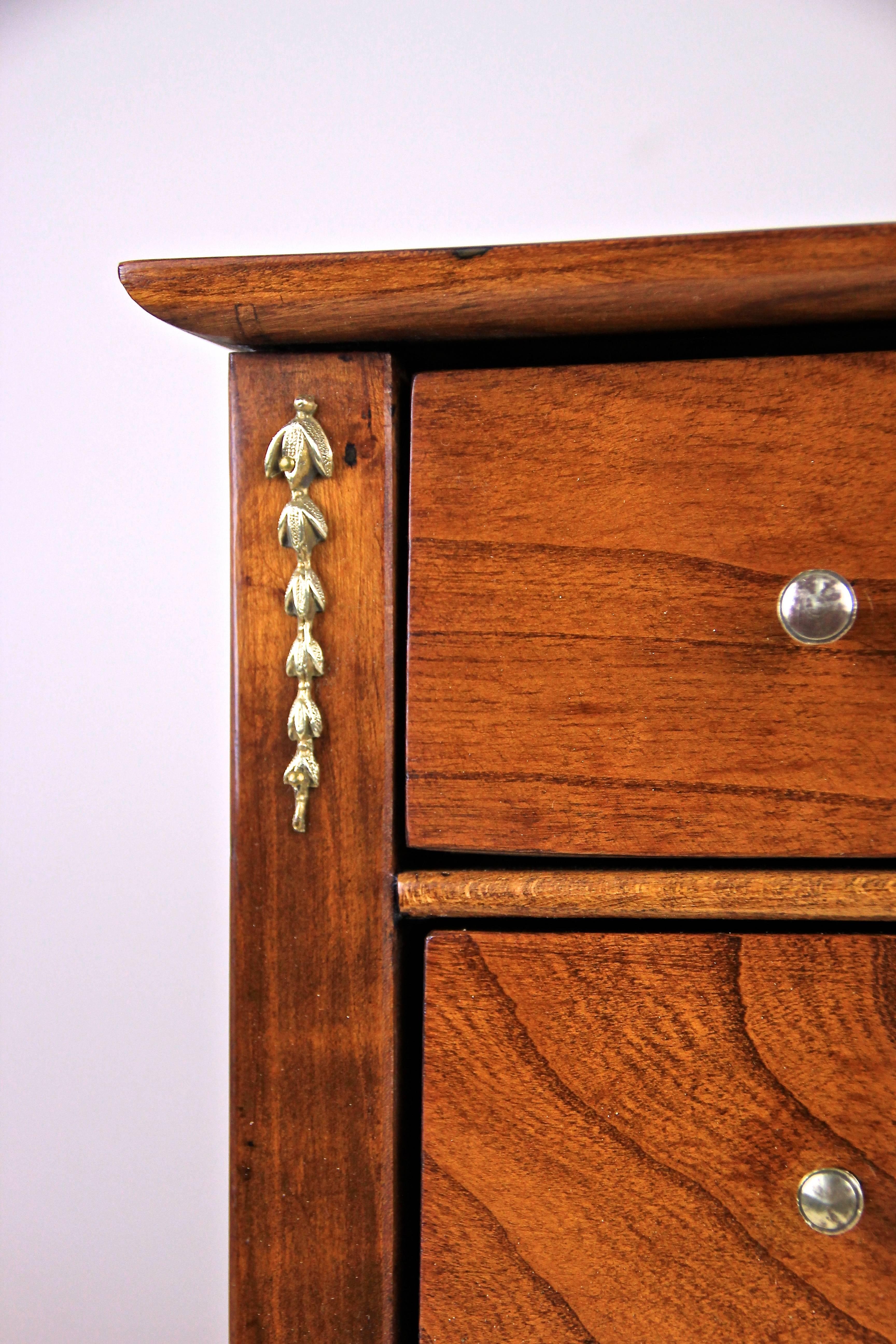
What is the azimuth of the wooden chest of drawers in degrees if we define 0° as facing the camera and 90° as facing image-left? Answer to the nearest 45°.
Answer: approximately 0°
